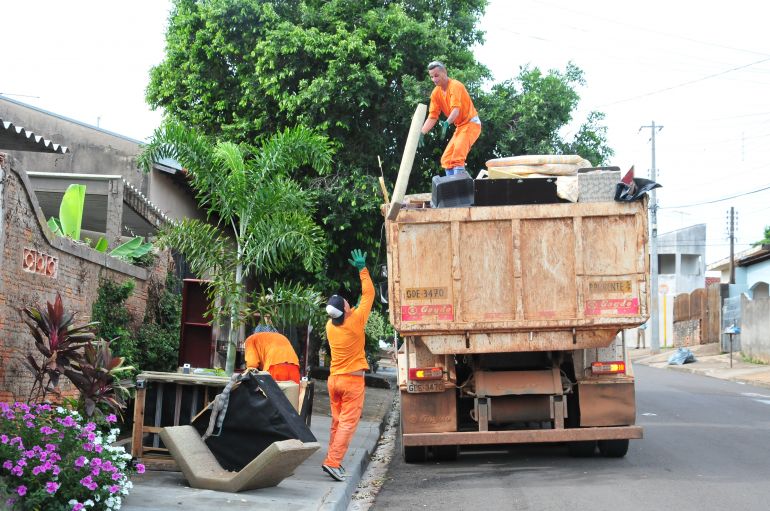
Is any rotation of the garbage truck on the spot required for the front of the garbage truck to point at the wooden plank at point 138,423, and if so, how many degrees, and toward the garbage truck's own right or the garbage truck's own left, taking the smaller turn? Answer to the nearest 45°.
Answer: approximately 90° to the garbage truck's own left

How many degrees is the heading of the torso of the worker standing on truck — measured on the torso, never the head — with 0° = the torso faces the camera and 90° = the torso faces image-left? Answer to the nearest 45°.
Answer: approximately 45°

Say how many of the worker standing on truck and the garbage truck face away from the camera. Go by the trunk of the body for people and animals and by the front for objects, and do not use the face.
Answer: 1

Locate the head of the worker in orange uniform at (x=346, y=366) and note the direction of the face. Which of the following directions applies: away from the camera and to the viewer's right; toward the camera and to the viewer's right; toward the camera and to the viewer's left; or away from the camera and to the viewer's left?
away from the camera and to the viewer's right

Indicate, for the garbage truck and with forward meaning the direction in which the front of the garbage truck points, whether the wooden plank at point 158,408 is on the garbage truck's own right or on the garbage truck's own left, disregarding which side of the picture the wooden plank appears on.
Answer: on the garbage truck's own left

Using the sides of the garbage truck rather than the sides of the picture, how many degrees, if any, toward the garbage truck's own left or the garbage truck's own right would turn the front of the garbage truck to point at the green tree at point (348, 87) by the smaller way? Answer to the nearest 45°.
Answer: approximately 45° to the garbage truck's own left

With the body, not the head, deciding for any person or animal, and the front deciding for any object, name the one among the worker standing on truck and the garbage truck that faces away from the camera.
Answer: the garbage truck

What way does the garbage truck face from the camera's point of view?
away from the camera

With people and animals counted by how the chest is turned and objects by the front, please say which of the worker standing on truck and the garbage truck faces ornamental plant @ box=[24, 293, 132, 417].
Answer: the worker standing on truck

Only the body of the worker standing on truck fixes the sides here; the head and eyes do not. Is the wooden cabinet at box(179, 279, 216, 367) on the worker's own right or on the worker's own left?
on the worker's own right

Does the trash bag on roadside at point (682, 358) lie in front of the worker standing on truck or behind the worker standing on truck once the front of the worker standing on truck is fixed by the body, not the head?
behind
